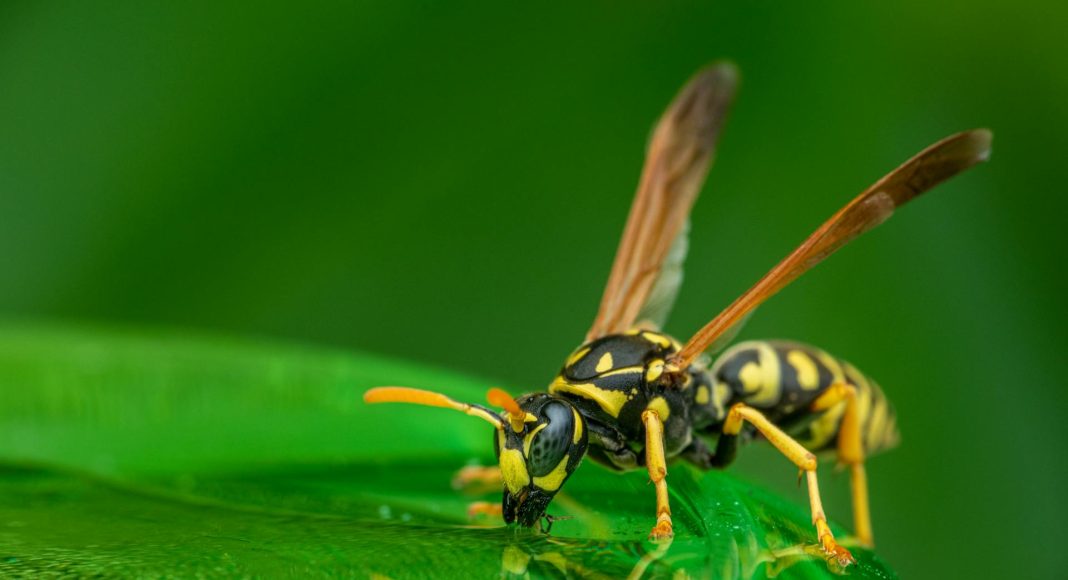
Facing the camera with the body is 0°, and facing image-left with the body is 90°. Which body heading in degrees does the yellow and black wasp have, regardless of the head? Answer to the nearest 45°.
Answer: approximately 45°
